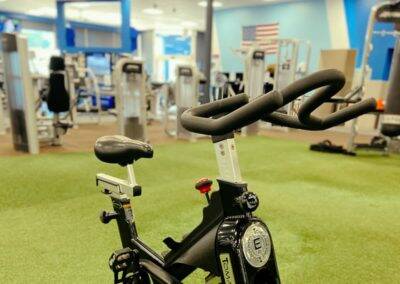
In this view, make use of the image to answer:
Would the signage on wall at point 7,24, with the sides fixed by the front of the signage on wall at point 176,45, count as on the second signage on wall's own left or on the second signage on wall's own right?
on the second signage on wall's own right

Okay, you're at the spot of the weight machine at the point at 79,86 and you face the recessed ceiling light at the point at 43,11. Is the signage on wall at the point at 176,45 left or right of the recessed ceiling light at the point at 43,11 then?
right

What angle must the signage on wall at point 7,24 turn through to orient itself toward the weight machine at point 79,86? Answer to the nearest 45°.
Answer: approximately 45° to its right

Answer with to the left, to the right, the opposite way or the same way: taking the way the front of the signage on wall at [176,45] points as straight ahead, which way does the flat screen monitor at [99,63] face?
the same way

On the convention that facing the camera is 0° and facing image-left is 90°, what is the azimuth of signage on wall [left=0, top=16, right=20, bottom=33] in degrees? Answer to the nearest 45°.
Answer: approximately 315°

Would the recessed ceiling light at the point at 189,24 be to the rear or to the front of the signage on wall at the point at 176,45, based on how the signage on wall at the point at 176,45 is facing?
to the front

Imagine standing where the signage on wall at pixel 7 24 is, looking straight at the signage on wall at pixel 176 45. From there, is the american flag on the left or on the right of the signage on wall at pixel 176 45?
right

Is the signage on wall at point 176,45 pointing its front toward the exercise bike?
yes

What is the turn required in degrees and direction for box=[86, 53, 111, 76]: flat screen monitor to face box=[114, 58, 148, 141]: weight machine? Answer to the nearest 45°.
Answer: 0° — it already faces it

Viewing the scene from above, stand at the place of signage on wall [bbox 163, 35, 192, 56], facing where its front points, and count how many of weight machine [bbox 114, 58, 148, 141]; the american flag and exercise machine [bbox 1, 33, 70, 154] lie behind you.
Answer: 0

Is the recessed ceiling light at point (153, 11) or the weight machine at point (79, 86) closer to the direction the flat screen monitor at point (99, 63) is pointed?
the weight machine

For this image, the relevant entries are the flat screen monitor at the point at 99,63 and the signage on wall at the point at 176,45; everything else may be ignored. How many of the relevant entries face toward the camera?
2

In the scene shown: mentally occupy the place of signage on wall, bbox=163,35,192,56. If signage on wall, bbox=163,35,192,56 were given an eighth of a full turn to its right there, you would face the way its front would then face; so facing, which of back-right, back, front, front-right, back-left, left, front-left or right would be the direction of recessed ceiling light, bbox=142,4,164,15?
front-left

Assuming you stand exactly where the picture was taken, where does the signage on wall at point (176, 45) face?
facing the viewer

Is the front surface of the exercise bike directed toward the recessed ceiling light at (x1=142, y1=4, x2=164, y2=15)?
no

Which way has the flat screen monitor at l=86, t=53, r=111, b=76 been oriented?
toward the camera

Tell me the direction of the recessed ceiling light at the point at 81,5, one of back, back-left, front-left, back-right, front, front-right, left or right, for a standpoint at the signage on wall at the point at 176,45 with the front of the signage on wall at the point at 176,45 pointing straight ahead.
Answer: front-right
